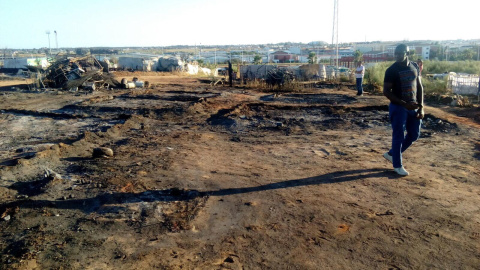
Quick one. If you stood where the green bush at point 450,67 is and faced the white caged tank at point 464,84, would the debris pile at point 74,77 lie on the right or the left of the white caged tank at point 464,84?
right

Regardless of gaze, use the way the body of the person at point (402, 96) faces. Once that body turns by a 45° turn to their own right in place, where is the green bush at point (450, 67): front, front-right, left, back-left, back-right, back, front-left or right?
back

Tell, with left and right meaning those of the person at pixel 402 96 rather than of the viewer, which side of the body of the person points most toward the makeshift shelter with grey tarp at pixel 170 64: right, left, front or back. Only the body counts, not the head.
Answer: back

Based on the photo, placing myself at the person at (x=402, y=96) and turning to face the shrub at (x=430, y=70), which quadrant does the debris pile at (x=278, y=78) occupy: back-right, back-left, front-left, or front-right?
front-left

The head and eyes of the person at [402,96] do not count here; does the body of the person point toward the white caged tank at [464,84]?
no

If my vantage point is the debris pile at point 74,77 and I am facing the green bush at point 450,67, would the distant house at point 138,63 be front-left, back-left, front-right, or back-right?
front-left

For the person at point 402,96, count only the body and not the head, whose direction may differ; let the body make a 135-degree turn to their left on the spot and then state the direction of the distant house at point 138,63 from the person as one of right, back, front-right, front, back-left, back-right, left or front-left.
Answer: front-left

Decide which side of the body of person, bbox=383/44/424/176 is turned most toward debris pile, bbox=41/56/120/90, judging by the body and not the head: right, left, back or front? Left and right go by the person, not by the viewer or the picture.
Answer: back

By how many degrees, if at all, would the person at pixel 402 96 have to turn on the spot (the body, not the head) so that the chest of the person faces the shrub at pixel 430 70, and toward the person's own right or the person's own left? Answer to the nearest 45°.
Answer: approximately 135° to the person's own left
